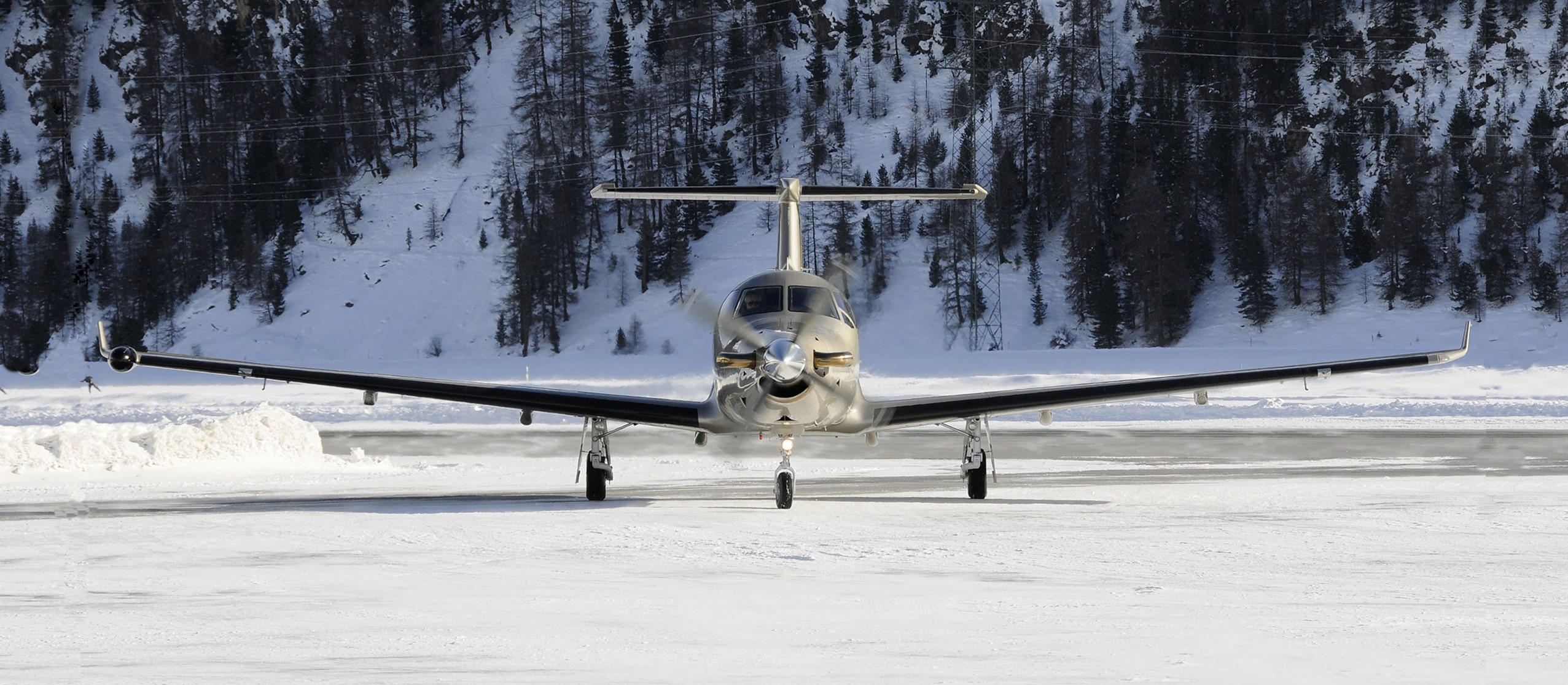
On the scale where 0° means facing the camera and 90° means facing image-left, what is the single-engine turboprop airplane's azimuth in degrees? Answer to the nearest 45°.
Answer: approximately 0°

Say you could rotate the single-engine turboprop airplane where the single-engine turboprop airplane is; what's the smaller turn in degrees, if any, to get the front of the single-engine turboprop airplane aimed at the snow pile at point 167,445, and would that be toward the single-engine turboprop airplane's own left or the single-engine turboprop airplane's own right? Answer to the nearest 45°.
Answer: approximately 135° to the single-engine turboprop airplane's own right
